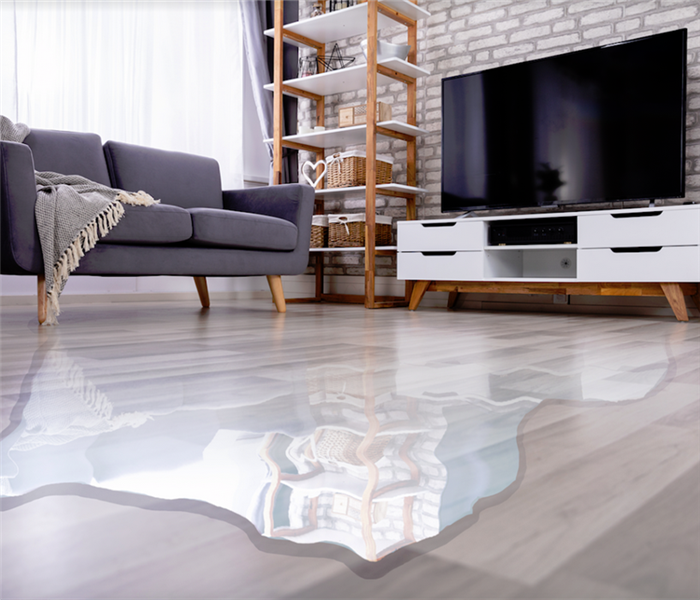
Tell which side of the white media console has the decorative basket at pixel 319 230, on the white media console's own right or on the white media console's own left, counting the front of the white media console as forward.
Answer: on the white media console's own right

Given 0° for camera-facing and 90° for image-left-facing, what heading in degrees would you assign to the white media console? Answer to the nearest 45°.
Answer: approximately 45°

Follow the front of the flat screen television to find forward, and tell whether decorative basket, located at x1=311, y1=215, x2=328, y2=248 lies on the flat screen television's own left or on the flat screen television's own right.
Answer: on the flat screen television's own right

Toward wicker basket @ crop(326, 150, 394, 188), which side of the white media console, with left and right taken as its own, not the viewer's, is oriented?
right

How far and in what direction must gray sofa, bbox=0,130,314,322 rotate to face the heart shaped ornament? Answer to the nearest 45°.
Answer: approximately 90° to its left

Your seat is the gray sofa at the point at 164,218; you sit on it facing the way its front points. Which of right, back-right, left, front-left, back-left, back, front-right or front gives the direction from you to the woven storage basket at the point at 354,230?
left

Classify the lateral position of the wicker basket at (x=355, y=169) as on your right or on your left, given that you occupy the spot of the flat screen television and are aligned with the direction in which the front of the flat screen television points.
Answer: on your right

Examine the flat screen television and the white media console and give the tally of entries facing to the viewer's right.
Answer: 0

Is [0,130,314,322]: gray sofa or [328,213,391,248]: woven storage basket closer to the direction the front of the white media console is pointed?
the gray sofa

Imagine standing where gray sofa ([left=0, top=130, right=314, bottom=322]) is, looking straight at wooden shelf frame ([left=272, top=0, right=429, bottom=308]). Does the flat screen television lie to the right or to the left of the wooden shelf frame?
right

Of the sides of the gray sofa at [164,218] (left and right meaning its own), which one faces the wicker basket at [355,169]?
left
